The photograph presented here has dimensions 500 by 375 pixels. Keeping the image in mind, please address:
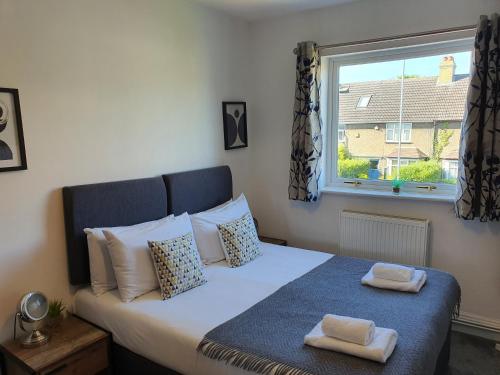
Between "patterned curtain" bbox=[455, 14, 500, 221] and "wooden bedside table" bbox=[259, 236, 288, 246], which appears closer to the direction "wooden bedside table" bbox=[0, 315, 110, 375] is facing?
the patterned curtain

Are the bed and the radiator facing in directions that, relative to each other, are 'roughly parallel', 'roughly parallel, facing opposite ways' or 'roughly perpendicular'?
roughly perpendicular

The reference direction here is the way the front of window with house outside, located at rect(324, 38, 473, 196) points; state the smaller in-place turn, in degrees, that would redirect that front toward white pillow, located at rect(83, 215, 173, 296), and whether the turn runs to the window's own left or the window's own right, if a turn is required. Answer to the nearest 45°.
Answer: approximately 45° to the window's own right

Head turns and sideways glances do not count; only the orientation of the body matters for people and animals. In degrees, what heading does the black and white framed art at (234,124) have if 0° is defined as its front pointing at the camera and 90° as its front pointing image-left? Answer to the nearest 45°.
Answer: approximately 315°

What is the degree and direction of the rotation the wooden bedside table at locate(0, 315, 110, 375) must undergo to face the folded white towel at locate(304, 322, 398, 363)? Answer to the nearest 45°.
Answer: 0° — it already faces it

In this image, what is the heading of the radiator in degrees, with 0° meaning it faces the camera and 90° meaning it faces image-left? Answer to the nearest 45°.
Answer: approximately 45°

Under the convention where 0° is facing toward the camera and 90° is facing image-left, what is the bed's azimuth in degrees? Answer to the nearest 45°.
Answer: approximately 315°
